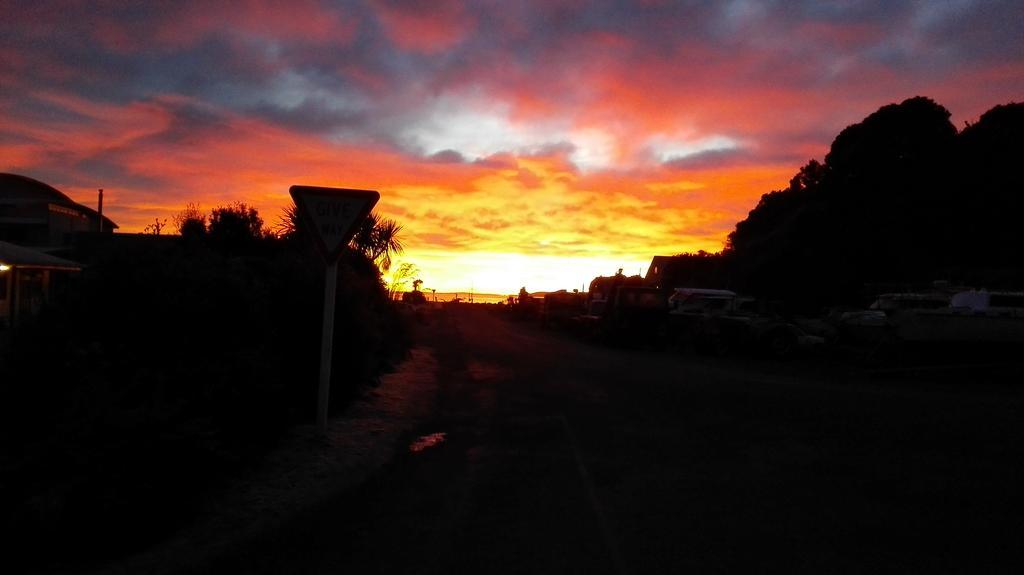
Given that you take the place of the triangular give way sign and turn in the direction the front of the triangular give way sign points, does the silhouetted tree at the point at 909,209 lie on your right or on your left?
on your left

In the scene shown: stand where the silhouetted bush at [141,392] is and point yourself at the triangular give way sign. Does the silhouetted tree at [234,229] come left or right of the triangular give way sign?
left

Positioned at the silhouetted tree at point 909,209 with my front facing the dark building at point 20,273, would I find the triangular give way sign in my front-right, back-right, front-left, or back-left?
front-left

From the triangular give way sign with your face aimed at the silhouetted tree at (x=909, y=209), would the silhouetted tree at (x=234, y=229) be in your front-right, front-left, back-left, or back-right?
front-left

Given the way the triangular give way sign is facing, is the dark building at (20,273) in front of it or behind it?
behind

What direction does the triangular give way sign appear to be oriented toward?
toward the camera

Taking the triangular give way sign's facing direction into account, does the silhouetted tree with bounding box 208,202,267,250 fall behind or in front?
behind
